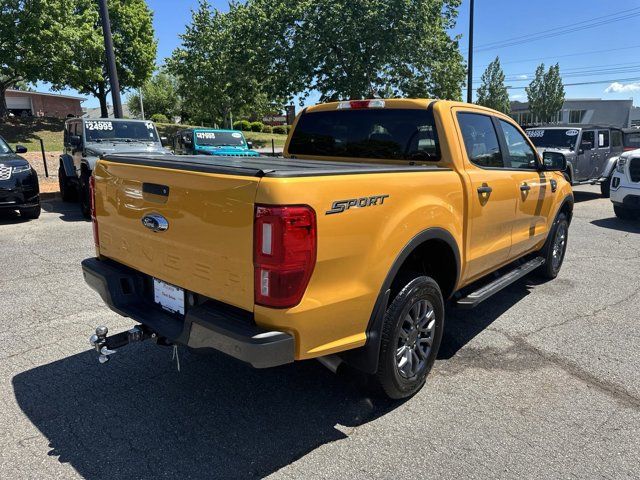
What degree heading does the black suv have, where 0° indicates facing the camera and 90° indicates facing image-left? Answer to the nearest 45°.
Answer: approximately 315°

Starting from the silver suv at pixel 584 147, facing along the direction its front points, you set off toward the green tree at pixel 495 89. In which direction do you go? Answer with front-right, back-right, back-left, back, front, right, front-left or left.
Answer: back-right

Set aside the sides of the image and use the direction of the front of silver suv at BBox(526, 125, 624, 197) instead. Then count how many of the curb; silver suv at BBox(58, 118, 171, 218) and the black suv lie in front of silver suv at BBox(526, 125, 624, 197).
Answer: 3

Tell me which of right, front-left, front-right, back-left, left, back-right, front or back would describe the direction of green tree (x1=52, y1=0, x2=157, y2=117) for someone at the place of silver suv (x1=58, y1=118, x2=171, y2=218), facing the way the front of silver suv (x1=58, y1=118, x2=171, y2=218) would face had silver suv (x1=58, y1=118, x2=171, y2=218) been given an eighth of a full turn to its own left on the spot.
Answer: left

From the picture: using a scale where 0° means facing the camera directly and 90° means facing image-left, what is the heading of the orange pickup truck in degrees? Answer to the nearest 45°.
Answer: approximately 225°

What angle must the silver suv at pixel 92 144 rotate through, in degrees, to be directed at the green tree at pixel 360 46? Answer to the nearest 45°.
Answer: approximately 90° to its left

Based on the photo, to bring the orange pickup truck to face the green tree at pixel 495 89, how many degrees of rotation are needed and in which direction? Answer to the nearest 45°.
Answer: approximately 45° to its left

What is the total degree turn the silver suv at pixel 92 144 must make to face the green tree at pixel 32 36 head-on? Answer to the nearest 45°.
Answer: approximately 135° to its left

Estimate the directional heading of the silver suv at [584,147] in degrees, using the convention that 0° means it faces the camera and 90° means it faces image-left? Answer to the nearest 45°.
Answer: approximately 45°

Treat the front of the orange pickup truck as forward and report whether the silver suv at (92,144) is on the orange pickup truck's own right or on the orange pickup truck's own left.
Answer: on the orange pickup truck's own left
